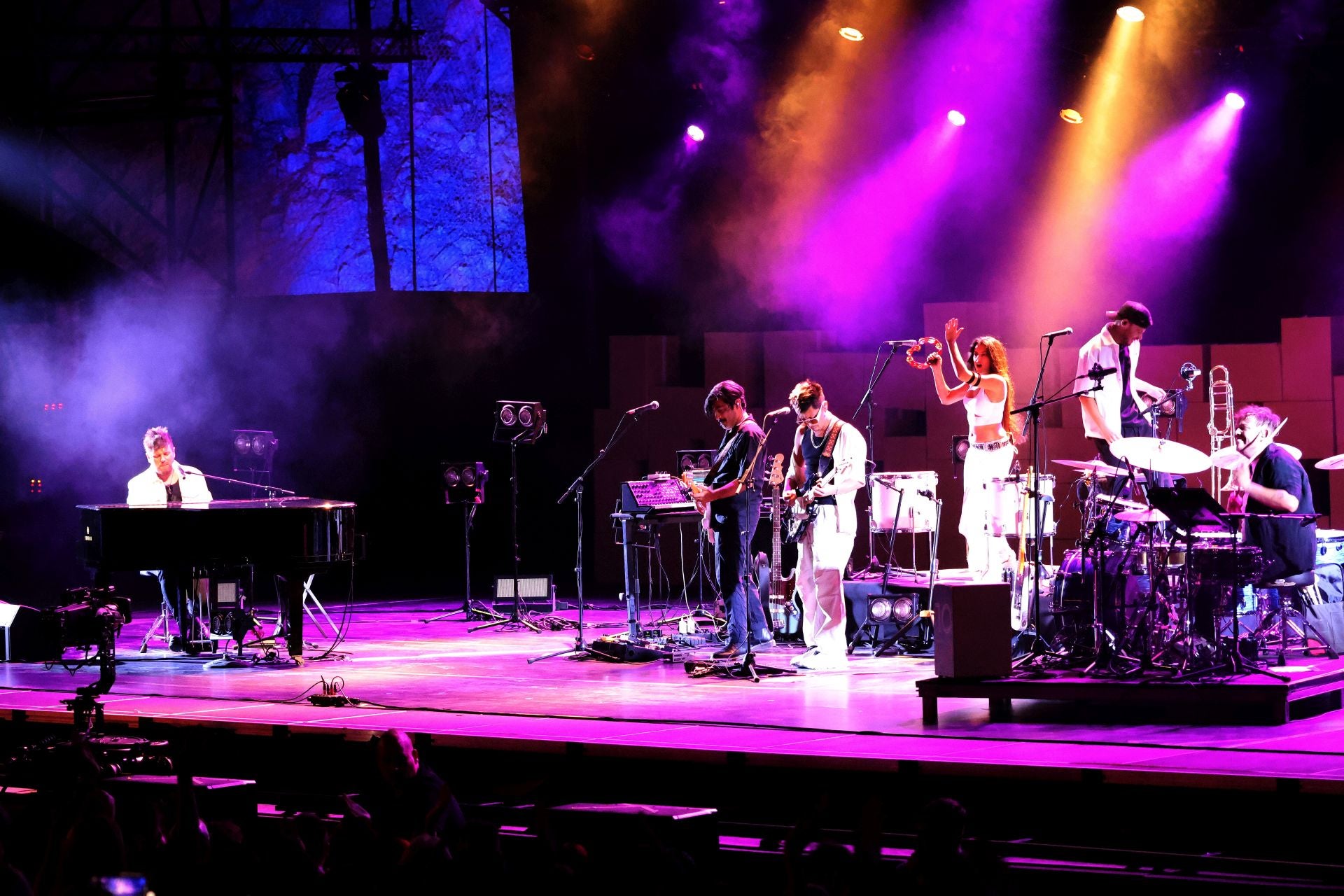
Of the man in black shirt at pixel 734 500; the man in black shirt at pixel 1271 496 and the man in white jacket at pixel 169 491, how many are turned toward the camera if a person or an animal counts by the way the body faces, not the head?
1

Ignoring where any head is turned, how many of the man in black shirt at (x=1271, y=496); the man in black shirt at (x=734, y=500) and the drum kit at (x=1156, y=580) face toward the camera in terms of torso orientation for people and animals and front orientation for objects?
0

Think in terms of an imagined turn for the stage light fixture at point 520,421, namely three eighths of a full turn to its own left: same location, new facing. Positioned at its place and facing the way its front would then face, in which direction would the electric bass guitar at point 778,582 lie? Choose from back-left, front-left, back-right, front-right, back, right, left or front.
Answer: front-right

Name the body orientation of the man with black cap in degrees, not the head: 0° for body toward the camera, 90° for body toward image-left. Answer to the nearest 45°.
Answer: approximately 315°

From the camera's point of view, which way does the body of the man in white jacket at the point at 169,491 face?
toward the camera

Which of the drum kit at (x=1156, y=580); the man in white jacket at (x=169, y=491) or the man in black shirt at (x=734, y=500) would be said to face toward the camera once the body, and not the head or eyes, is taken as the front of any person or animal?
the man in white jacket

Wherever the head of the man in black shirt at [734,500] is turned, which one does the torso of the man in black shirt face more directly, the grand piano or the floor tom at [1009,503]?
the grand piano

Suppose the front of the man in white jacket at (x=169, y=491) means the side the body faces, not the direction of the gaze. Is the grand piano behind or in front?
in front

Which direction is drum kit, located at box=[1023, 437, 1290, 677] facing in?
to the viewer's left

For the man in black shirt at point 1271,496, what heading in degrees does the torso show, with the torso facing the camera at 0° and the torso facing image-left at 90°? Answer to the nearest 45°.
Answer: approximately 90°

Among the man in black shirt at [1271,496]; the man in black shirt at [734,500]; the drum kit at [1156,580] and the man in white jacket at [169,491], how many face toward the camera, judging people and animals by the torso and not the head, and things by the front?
1

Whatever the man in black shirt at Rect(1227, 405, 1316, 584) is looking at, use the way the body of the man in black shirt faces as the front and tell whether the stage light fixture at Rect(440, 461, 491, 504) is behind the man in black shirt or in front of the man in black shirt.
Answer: in front
